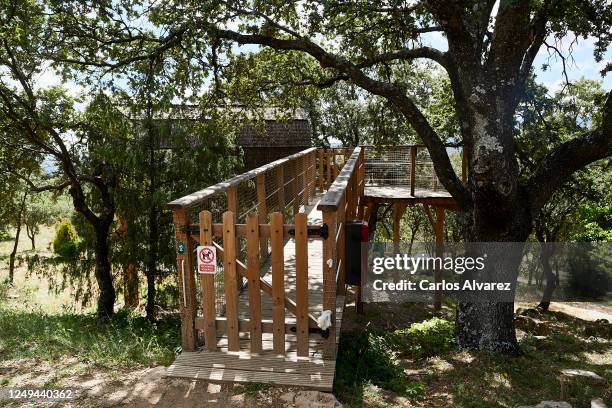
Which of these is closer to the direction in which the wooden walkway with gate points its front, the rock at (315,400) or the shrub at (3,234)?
the rock

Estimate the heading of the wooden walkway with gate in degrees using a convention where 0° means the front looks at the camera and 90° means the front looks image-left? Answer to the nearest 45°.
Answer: approximately 0°

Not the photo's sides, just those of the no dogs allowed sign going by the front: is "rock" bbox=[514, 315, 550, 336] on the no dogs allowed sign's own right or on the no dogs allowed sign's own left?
on the no dogs allowed sign's own left

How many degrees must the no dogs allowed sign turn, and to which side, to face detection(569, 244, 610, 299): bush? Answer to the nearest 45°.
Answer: approximately 135° to its left

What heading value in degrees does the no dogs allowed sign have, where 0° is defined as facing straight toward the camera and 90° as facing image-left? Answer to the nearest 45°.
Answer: approximately 0°
